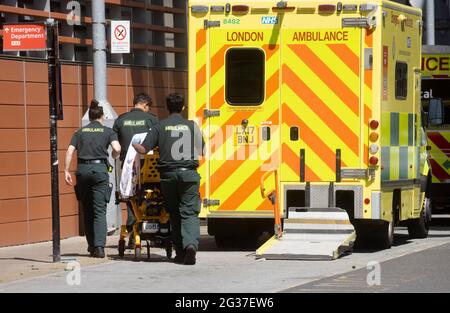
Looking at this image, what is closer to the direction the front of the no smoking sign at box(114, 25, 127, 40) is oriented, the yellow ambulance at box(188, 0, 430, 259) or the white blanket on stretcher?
the white blanket on stretcher

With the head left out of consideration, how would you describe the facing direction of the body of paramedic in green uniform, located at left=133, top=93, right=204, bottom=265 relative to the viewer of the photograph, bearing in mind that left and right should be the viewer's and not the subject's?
facing away from the viewer

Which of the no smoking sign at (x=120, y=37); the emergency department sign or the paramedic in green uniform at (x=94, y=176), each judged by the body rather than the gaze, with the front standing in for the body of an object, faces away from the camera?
the paramedic in green uniform

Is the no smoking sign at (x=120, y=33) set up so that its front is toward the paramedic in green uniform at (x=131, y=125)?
yes

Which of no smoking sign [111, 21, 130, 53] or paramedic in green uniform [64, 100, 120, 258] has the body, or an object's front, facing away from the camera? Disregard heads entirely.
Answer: the paramedic in green uniform

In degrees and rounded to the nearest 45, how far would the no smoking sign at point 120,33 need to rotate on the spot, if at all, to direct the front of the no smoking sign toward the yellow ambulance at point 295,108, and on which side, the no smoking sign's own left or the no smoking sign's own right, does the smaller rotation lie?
approximately 45° to the no smoking sign's own left

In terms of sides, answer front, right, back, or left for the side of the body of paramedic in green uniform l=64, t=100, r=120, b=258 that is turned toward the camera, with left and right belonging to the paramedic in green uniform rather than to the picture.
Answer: back

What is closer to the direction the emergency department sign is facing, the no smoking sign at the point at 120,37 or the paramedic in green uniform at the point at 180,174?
the paramedic in green uniform

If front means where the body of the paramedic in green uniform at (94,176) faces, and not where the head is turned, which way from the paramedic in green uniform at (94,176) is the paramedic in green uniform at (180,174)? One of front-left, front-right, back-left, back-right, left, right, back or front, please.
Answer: back-right

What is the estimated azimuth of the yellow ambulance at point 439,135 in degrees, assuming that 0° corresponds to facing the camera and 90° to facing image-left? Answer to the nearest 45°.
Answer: approximately 180°

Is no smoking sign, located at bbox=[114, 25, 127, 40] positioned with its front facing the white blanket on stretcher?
yes

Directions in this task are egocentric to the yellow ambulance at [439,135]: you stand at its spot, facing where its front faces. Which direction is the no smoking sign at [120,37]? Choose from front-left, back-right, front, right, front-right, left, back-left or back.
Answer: back-left

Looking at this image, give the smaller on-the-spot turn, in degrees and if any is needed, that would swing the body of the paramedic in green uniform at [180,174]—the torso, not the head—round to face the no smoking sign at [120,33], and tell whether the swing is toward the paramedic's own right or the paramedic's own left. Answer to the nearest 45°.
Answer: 0° — they already face it

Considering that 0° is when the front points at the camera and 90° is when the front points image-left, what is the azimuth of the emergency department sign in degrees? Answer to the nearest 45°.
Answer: approximately 0°
